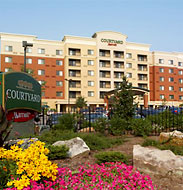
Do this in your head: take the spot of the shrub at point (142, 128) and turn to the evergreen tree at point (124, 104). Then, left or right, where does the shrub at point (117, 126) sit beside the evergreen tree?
left

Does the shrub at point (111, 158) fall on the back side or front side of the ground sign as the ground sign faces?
on the front side

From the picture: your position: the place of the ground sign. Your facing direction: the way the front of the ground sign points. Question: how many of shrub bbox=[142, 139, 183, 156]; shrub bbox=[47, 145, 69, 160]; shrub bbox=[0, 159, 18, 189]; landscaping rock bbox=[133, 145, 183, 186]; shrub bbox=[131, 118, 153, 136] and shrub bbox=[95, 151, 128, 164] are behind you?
0

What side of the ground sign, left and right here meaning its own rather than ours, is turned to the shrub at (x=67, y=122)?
left

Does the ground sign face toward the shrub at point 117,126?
no

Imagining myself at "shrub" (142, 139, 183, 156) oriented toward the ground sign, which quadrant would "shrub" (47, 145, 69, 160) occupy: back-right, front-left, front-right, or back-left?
front-left

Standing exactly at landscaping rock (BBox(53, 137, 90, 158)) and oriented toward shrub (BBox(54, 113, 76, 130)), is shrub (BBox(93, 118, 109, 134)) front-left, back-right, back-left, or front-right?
front-right

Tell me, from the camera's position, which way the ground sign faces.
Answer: facing the viewer and to the right of the viewer

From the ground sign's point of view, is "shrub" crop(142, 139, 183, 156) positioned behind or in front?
in front

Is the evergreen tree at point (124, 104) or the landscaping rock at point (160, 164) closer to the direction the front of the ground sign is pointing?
the landscaping rock

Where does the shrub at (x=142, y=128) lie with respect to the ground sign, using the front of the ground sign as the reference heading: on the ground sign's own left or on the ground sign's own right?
on the ground sign's own left

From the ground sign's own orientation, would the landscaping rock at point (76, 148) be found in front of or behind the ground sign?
in front

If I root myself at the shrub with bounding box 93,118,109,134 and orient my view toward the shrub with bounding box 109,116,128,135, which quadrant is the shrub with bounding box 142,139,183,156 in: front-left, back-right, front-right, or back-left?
front-right

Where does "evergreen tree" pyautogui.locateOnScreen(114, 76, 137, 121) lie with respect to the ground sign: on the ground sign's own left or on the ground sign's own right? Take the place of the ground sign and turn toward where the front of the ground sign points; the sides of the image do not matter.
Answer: on the ground sign's own left

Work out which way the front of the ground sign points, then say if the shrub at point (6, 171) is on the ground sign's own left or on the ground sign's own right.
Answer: on the ground sign's own right
